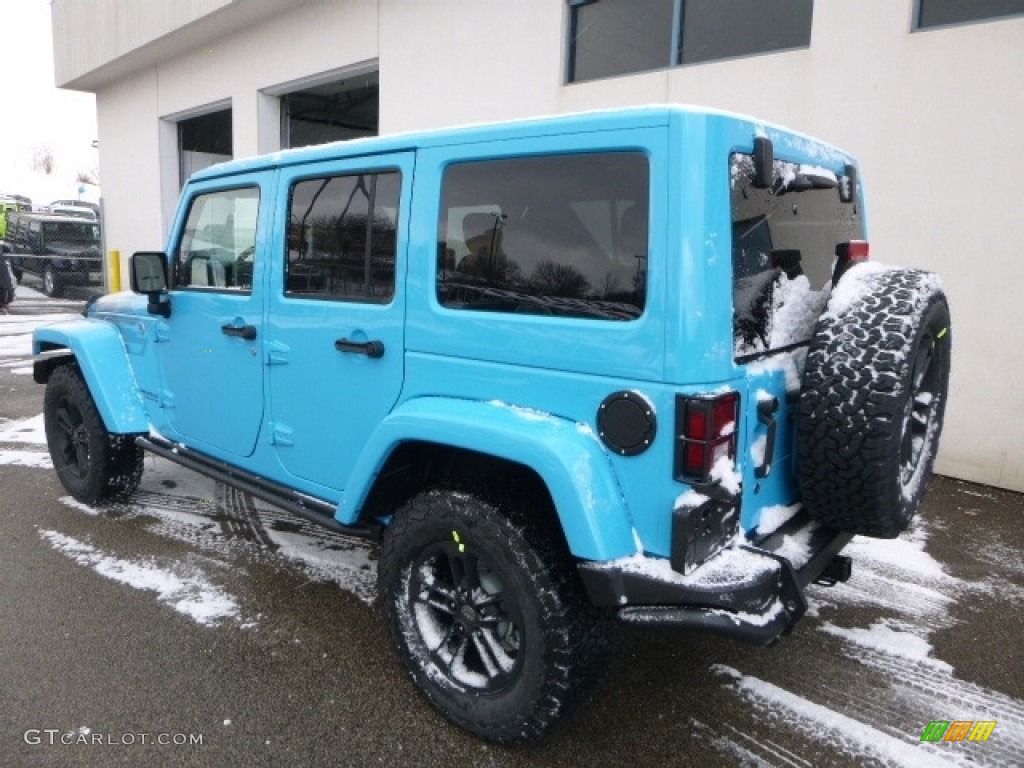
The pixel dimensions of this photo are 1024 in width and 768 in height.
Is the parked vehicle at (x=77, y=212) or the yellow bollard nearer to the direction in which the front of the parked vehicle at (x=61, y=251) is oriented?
the yellow bollard

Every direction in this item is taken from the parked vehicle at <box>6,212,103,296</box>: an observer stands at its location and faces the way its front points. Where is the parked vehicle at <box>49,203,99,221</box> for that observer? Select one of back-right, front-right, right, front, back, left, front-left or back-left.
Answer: back-left

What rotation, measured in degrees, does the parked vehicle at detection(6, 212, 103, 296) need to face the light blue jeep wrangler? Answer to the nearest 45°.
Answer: approximately 45° to its right

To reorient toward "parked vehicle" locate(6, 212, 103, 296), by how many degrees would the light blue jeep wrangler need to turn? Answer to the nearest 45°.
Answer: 0° — it already faces it

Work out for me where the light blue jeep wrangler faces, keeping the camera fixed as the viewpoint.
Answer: facing away from the viewer and to the left of the viewer
